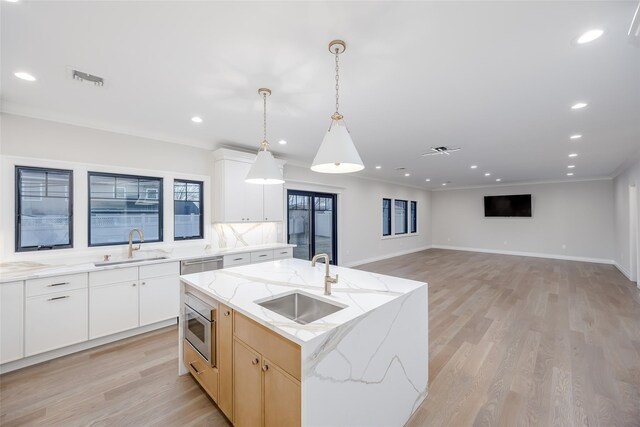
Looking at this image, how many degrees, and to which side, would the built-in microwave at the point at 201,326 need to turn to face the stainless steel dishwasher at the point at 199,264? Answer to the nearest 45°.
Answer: approximately 135° to its right

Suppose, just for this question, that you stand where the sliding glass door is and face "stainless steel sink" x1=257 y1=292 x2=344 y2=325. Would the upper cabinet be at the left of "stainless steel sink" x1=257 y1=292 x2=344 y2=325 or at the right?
right

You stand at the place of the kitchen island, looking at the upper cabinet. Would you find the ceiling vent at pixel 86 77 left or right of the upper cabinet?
left

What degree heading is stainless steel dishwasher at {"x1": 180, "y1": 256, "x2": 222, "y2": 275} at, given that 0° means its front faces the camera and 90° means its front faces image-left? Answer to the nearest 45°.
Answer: approximately 315°

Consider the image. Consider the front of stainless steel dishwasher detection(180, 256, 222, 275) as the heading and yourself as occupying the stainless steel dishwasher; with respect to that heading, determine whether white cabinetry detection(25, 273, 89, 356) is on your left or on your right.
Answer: on your right

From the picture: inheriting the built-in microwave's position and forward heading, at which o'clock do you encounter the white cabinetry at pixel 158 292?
The white cabinetry is roughly at 4 o'clock from the built-in microwave.

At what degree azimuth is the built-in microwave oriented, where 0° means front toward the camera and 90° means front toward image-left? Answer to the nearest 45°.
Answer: approximately 45°

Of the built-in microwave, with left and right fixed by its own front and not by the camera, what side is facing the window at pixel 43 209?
right

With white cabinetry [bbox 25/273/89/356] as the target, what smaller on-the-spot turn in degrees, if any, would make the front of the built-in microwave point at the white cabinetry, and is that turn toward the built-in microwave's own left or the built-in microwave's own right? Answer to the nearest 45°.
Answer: approximately 90° to the built-in microwave's own right
